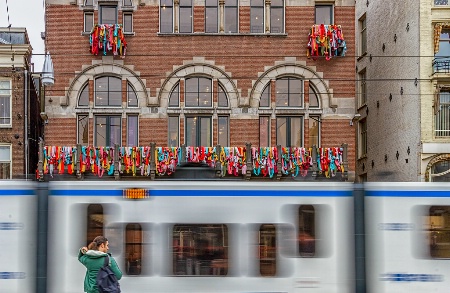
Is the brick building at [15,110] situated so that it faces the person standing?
yes

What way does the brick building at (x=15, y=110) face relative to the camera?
toward the camera

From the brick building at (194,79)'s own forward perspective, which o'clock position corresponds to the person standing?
The person standing is roughly at 12 o'clock from the brick building.

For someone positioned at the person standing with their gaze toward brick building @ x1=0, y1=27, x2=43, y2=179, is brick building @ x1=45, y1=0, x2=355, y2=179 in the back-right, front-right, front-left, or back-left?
front-right

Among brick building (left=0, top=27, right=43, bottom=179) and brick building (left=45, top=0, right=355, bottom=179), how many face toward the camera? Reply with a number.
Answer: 2

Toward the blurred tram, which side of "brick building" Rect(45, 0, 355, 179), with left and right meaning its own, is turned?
front

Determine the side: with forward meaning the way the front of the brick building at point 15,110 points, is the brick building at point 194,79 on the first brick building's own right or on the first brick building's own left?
on the first brick building's own left

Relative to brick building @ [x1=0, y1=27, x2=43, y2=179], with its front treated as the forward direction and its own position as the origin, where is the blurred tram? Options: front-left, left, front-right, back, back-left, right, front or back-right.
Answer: front

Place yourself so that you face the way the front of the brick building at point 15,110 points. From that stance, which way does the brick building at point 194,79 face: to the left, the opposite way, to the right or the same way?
the same way

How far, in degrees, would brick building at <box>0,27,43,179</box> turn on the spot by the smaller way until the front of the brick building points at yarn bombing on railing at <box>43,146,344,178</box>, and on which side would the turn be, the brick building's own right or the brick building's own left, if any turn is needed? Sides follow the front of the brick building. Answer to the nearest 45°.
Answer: approximately 45° to the brick building's own left

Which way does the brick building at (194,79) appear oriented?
toward the camera
